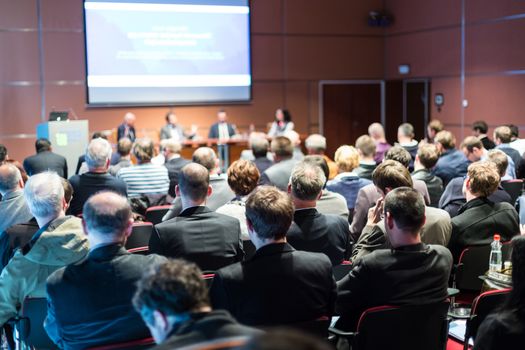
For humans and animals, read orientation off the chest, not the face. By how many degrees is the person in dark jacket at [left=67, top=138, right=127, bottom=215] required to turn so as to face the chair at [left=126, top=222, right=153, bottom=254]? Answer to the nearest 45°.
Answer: approximately 180°

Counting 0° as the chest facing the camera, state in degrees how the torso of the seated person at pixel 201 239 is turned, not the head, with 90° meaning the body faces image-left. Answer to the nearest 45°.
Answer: approximately 180°

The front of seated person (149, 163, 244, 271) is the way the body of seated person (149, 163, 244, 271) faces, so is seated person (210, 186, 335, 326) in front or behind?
behind

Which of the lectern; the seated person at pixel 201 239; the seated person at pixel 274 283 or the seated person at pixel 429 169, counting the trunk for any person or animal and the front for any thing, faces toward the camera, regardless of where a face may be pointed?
the lectern

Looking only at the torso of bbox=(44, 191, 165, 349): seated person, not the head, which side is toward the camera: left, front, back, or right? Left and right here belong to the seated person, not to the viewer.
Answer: back

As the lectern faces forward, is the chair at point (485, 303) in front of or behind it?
in front

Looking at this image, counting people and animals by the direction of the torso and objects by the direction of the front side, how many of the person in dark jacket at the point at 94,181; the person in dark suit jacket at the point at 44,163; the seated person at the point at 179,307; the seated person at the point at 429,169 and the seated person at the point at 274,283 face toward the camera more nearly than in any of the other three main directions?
0

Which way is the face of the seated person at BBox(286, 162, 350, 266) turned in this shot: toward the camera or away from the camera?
away from the camera

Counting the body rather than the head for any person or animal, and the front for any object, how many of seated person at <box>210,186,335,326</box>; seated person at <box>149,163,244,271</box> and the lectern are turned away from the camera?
2

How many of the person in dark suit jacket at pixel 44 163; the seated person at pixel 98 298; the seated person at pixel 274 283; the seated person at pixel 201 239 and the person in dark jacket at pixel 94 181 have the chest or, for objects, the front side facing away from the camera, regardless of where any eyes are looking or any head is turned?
5

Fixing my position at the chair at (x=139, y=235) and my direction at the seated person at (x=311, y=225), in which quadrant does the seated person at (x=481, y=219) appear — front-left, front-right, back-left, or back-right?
front-left

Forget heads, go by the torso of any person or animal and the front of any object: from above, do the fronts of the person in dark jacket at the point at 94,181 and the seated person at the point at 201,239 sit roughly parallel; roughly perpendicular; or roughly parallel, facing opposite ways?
roughly parallel

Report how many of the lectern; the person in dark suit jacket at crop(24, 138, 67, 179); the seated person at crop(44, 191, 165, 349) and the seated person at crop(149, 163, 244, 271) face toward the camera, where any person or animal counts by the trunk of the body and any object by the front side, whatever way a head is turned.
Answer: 1

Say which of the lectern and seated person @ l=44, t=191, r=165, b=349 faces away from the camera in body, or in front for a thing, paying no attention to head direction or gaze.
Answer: the seated person

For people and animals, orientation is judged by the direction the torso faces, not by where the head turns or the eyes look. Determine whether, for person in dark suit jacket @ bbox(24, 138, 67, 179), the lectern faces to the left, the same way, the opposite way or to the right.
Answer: the opposite way

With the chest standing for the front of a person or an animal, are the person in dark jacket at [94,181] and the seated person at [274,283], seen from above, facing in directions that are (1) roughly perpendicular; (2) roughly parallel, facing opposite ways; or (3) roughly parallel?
roughly parallel

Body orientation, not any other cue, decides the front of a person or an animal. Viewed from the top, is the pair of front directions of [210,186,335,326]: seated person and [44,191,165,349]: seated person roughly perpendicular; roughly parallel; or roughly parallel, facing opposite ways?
roughly parallel

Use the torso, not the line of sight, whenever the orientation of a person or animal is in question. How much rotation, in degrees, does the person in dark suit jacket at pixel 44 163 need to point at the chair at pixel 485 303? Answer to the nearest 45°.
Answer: approximately 180°

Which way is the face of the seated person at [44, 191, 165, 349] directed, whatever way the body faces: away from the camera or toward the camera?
away from the camera
